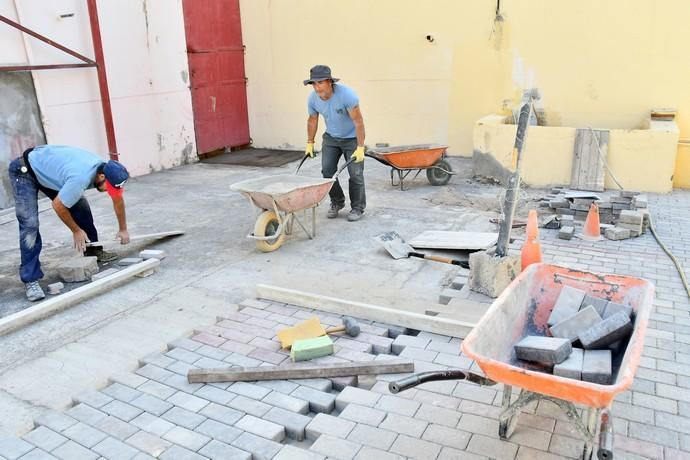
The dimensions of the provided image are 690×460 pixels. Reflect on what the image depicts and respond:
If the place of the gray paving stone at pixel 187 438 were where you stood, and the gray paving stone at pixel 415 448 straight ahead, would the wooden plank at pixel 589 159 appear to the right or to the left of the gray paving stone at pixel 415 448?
left

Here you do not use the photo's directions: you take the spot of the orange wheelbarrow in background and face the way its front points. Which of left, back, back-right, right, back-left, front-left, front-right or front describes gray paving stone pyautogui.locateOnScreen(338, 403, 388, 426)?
right

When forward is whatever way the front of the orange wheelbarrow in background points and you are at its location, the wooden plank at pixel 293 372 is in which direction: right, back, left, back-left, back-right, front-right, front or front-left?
right

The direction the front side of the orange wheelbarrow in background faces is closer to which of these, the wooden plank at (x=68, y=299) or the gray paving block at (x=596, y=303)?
the gray paving block

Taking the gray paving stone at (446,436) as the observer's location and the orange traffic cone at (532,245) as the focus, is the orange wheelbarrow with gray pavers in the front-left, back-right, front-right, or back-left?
front-right

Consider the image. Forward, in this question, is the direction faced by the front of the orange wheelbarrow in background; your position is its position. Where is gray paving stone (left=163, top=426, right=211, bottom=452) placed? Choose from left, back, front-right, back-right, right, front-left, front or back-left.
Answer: right

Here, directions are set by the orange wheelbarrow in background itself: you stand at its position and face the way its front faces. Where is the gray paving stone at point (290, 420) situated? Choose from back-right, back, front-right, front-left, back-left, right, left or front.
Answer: right

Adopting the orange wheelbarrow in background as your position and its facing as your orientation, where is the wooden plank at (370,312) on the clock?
The wooden plank is roughly at 3 o'clock from the orange wheelbarrow in background.

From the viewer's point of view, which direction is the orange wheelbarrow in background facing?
to the viewer's right

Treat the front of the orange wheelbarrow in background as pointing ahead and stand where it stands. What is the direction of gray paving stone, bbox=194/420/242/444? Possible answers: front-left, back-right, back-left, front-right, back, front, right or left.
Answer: right

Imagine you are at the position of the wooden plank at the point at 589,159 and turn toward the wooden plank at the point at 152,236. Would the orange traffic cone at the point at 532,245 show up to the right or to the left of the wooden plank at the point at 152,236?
left

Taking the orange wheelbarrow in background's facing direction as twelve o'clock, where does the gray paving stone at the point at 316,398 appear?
The gray paving stone is roughly at 3 o'clock from the orange wheelbarrow in background.

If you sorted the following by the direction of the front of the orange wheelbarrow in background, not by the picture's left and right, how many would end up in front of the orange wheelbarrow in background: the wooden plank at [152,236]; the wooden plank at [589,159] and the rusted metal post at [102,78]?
1

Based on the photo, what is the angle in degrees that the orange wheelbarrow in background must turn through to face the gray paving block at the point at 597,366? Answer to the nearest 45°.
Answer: approximately 90° to its right

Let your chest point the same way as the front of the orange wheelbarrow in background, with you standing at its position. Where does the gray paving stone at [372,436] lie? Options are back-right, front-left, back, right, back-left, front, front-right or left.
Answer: right

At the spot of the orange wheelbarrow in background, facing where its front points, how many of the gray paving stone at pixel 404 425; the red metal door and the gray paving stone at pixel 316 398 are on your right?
2

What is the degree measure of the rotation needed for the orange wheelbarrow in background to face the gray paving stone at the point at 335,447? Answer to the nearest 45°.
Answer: approximately 90° to its right

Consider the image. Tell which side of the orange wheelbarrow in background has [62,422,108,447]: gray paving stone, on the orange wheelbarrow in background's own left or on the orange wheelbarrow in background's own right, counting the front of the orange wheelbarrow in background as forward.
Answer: on the orange wheelbarrow in background's own right

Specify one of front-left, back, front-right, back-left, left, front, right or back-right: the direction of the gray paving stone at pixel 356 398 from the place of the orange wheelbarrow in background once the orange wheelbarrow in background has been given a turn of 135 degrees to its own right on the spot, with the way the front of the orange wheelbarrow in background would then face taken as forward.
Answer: front-left

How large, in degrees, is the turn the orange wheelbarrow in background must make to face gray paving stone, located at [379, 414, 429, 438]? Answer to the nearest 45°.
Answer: approximately 90° to its right

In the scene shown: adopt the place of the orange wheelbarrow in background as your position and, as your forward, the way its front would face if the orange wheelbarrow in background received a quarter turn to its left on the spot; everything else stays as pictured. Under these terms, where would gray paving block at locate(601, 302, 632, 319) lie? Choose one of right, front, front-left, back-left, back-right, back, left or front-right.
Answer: back

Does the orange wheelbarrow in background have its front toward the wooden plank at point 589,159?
yes
